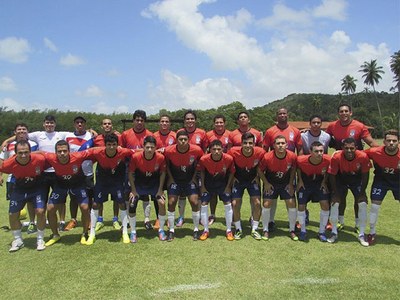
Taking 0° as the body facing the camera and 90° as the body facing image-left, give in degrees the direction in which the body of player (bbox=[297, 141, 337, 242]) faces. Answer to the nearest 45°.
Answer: approximately 0°

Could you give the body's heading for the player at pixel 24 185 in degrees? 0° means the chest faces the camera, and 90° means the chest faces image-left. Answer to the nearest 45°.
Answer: approximately 0°

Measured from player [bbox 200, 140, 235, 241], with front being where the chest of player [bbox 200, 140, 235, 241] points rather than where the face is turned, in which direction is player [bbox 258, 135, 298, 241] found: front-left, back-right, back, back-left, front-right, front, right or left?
left

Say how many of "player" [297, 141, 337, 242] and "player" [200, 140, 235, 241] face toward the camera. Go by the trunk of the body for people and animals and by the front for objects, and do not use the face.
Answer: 2
